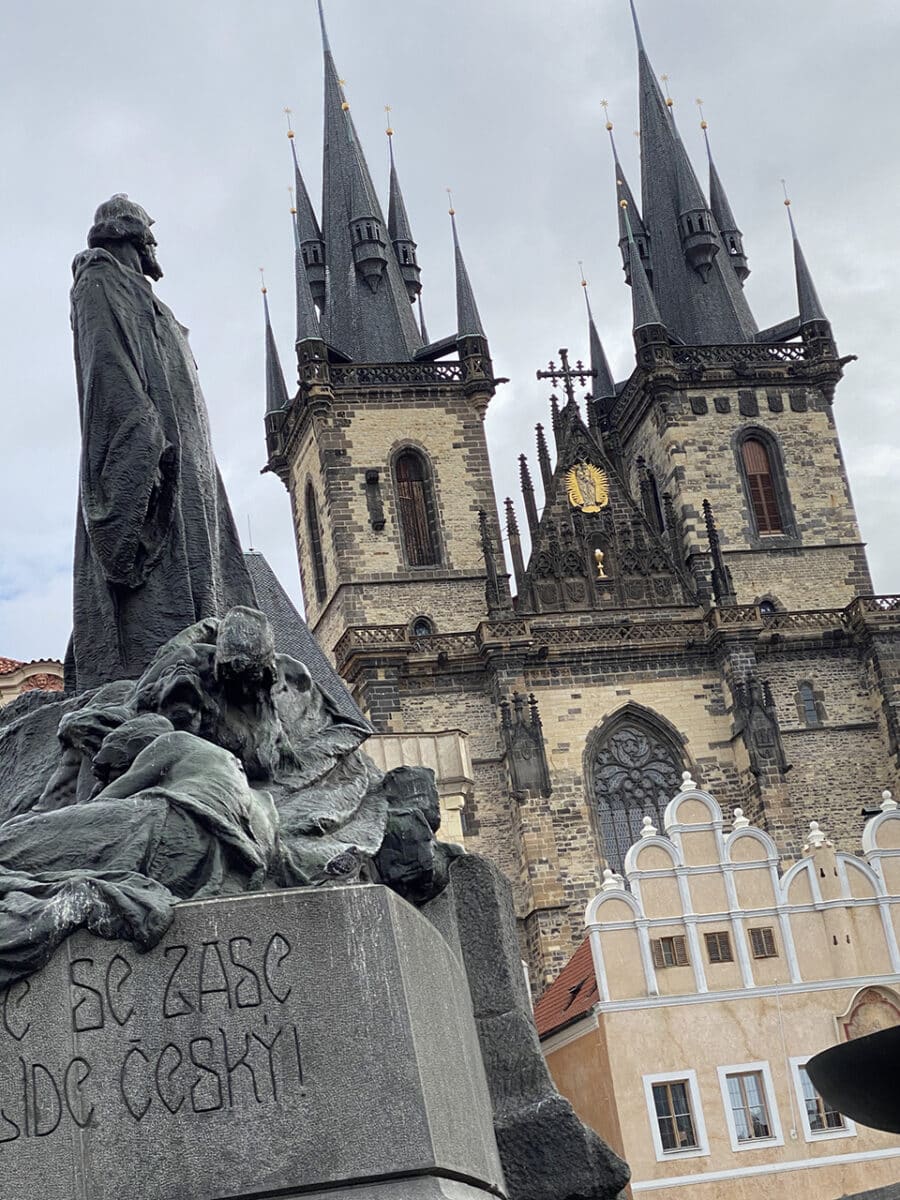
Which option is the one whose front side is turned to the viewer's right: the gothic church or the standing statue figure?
the standing statue figure

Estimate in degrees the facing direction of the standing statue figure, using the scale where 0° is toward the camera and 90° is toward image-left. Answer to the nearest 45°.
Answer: approximately 270°

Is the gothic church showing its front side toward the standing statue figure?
yes

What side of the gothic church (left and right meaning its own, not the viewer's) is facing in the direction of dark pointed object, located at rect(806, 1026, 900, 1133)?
front

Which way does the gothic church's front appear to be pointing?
toward the camera

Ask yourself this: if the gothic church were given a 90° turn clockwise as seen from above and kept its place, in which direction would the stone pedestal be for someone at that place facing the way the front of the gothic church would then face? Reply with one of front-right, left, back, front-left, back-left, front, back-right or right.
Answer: left

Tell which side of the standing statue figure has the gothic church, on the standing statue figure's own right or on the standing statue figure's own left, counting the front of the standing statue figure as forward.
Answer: on the standing statue figure's own left

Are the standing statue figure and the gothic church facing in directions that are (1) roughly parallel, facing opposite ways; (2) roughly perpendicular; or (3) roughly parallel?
roughly perpendicular
